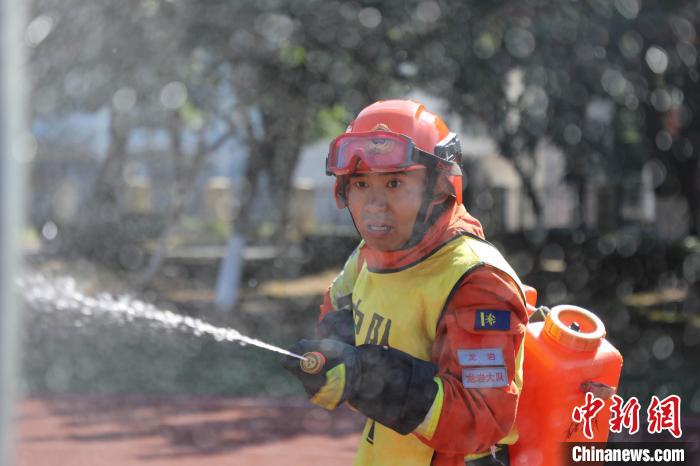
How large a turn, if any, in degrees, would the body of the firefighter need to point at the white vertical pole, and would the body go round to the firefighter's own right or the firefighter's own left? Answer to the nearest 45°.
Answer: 0° — they already face it

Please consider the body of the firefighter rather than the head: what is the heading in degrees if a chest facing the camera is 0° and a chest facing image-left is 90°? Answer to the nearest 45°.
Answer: approximately 45°
